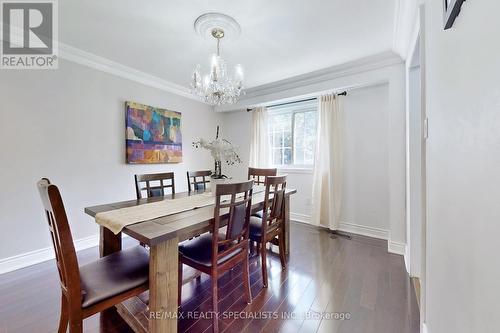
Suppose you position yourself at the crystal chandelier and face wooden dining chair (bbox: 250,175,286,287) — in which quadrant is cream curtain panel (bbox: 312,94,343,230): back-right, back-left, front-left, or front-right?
front-left

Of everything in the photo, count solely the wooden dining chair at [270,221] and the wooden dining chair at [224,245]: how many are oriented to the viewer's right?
0

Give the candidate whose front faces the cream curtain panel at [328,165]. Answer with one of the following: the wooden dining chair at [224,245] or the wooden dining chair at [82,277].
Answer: the wooden dining chair at [82,277]

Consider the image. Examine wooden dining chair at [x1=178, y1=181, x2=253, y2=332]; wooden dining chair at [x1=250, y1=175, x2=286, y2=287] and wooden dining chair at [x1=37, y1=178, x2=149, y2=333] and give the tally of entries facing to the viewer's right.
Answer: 1

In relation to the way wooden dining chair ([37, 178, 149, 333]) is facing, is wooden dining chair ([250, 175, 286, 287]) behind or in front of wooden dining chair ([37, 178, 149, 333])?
in front

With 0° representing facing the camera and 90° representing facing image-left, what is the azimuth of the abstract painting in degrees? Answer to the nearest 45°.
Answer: approximately 315°

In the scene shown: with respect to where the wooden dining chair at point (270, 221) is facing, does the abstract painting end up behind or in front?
in front

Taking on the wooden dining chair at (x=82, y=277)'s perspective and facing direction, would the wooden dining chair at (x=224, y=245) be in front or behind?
in front

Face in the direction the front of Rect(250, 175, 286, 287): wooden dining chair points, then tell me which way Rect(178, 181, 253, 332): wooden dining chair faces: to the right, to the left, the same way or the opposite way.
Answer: the same way

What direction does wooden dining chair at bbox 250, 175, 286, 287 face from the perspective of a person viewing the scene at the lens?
facing away from the viewer and to the left of the viewer

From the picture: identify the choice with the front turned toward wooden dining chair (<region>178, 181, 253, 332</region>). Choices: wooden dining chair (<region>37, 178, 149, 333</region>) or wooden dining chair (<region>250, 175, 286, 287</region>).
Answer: wooden dining chair (<region>37, 178, 149, 333</region>)

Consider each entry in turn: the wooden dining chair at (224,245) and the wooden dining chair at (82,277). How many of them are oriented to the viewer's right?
1

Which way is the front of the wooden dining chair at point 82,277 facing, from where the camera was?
facing to the right of the viewer

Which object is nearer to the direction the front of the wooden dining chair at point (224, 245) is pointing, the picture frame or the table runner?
the table runner
